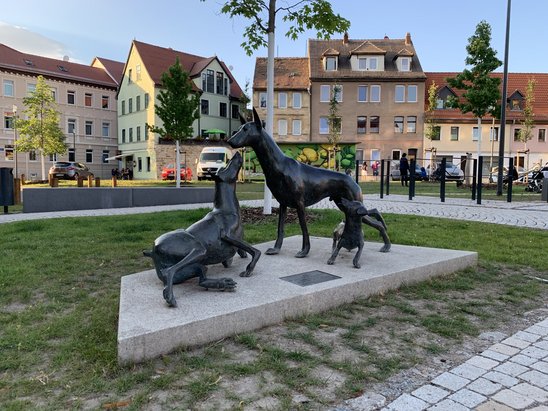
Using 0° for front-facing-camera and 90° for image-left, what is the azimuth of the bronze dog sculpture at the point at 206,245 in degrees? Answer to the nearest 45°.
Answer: approximately 270°

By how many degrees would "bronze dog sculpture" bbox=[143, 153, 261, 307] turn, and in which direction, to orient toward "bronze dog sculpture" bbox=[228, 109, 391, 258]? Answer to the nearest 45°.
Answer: approximately 45° to its left

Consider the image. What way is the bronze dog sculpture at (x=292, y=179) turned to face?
to the viewer's left

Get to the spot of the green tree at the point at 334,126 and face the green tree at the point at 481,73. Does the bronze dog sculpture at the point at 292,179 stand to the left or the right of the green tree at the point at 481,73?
right

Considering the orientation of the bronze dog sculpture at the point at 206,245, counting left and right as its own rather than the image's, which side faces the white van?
left

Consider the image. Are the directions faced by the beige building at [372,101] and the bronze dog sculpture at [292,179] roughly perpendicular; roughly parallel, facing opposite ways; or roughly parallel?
roughly perpendicular

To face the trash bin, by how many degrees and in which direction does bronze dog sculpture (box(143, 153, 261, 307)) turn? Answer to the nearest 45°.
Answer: approximately 135° to its left

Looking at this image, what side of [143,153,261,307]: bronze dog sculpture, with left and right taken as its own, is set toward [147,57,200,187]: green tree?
left

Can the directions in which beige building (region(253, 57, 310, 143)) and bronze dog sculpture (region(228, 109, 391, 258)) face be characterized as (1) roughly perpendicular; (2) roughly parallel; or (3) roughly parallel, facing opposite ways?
roughly perpendicular

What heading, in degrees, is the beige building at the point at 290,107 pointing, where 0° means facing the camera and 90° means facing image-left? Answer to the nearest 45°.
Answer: approximately 0°

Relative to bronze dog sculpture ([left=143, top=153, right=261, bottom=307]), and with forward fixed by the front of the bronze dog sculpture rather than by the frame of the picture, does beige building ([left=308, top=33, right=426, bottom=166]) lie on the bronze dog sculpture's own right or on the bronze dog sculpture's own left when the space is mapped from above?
on the bronze dog sculpture's own left

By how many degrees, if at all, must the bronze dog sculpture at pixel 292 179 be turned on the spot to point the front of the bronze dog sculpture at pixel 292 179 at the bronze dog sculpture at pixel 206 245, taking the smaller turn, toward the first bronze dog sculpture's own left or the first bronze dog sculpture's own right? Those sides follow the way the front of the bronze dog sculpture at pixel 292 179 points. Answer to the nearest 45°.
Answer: approximately 45° to the first bronze dog sculpture's own left

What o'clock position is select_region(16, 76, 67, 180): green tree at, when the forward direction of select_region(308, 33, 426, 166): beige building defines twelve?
The green tree is roughly at 2 o'clock from the beige building.

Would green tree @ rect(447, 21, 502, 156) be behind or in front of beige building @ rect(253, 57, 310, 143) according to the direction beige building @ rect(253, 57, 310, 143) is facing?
in front

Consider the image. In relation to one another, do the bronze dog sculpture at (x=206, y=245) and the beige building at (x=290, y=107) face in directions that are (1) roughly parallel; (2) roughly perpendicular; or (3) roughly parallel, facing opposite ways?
roughly perpendicular

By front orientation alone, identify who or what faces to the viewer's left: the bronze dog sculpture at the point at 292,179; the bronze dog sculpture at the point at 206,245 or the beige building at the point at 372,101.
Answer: the bronze dog sculpture at the point at 292,179
